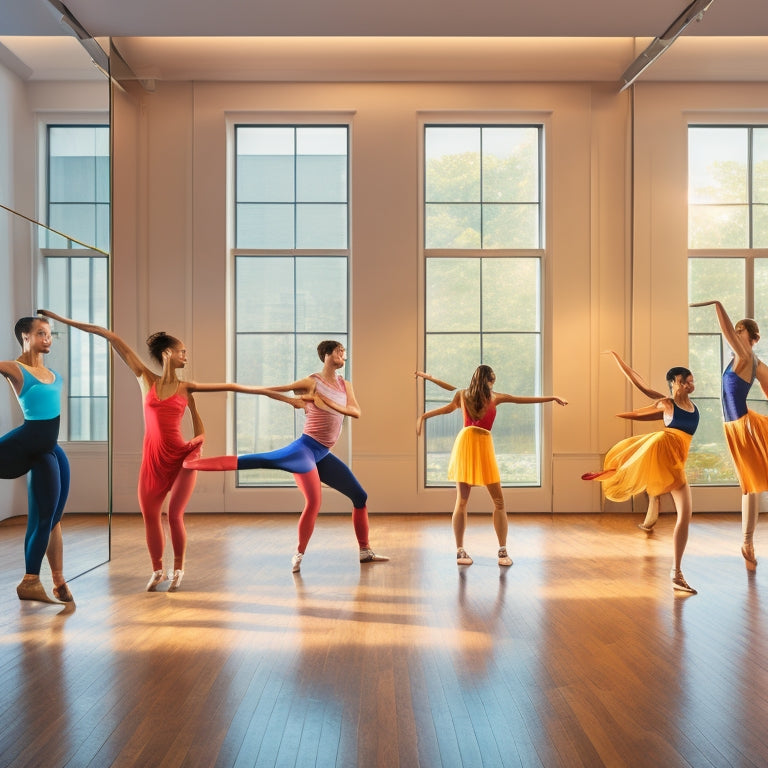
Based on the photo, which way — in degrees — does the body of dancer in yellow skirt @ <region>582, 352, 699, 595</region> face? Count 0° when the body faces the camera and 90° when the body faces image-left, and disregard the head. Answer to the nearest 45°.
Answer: approximately 315°

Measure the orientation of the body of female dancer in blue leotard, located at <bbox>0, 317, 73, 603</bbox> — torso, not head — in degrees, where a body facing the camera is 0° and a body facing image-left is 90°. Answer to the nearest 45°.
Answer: approximately 315°

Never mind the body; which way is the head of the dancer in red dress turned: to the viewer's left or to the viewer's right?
to the viewer's right

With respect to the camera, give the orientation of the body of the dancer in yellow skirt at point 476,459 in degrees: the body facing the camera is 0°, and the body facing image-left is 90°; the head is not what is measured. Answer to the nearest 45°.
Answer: approximately 180°

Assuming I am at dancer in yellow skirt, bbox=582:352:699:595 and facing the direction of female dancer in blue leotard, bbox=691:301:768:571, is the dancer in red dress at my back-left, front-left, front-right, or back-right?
back-left

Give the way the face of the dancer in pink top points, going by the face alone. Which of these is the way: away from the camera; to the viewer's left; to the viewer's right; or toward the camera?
to the viewer's right

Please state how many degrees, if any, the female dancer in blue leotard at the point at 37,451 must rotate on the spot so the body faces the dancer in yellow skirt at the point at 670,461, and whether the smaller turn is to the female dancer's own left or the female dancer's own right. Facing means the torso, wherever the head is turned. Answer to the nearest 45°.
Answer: approximately 45° to the female dancer's own left

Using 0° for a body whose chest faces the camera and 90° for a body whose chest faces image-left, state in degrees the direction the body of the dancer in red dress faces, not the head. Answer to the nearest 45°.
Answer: approximately 0°
